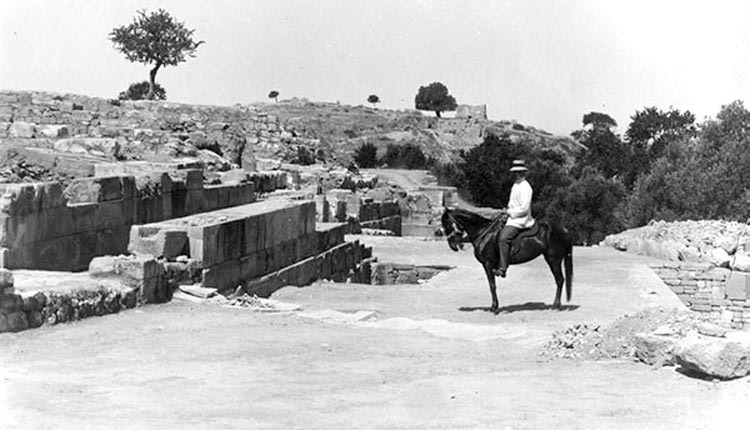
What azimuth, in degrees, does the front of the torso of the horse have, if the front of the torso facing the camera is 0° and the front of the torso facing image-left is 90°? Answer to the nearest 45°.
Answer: approximately 90°

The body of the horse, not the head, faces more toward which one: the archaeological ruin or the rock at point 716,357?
the archaeological ruin

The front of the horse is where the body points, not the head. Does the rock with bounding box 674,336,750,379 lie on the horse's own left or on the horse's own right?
on the horse's own left

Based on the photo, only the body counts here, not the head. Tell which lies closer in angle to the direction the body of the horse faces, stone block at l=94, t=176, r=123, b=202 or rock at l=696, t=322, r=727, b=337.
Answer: the stone block
